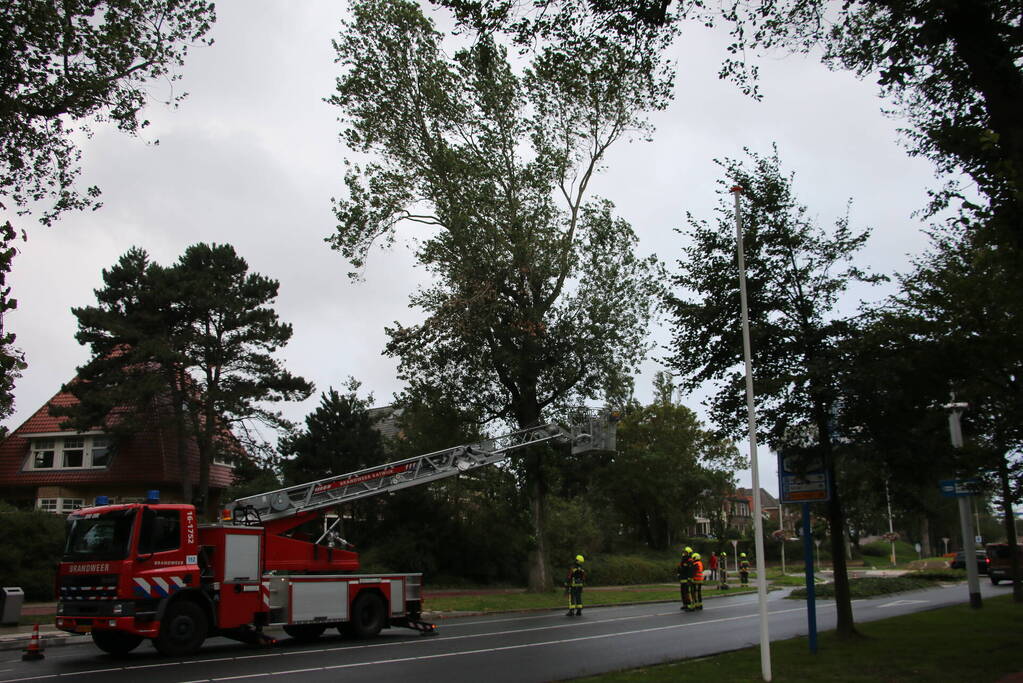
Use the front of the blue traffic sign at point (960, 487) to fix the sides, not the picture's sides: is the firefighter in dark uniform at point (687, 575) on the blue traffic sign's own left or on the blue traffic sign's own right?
on the blue traffic sign's own right

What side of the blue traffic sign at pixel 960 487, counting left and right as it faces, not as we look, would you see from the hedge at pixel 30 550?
right

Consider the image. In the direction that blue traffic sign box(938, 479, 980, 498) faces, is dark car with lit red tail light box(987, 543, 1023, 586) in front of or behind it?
behind

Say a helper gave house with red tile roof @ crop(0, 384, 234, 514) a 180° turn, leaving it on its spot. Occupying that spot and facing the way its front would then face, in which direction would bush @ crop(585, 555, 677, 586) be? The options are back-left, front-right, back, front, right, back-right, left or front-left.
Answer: right

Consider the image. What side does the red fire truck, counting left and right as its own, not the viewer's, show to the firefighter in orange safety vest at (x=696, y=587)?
back

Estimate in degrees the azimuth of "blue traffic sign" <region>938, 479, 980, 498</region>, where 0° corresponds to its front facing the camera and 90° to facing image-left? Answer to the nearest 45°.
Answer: approximately 0°

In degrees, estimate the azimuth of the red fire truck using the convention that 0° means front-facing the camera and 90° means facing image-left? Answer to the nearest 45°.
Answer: approximately 45°

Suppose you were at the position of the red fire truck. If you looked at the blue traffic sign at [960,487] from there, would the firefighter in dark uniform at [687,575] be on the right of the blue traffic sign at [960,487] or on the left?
left

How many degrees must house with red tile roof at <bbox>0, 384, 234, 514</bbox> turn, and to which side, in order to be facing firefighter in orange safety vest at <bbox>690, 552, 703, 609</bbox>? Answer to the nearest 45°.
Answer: approximately 45° to its left

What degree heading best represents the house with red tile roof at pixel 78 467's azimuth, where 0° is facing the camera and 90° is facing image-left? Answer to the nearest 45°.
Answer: approximately 0°

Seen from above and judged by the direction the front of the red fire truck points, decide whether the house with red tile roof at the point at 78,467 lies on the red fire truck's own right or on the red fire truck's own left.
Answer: on the red fire truck's own right
